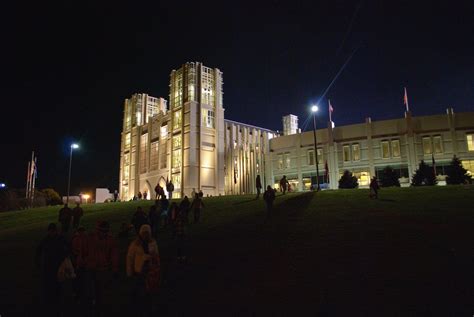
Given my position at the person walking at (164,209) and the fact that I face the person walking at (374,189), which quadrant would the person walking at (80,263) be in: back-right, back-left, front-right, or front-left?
back-right

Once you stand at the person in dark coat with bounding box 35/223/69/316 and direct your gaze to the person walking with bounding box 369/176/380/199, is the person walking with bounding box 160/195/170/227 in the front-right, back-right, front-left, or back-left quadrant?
front-left

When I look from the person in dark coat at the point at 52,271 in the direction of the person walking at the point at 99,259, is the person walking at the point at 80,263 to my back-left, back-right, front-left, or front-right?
front-left

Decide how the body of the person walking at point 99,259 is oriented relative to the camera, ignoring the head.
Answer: toward the camera

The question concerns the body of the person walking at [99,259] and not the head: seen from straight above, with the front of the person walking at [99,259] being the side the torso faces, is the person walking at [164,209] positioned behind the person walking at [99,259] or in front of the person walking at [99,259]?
behind

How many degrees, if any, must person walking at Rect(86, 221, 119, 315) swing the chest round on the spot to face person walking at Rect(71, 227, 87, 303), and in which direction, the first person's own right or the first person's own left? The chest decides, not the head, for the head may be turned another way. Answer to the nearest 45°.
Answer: approximately 135° to the first person's own right

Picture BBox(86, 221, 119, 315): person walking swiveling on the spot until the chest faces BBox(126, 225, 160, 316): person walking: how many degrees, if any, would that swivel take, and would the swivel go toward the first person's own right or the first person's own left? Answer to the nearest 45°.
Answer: approximately 45° to the first person's own left
